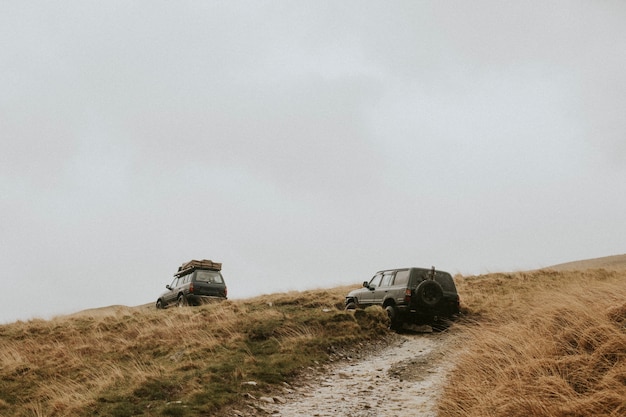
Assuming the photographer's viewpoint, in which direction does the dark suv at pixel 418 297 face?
facing away from the viewer and to the left of the viewer

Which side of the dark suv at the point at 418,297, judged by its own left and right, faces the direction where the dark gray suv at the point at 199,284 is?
front

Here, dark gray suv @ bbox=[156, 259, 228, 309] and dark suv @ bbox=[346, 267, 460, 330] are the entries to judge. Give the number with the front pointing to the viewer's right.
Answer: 0

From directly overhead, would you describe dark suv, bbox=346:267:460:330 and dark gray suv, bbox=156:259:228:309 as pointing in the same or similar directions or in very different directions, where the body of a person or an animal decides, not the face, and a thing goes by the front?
same or similar directions

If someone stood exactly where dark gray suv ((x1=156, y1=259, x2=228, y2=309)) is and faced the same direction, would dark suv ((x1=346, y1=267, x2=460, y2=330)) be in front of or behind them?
behind

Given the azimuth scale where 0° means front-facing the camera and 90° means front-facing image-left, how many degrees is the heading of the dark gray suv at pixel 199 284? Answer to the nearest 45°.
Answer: approximately 135°
